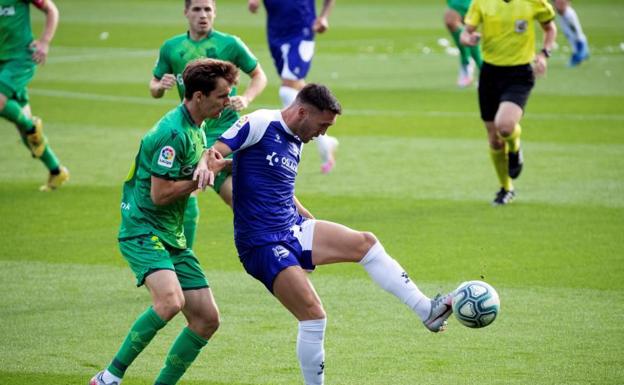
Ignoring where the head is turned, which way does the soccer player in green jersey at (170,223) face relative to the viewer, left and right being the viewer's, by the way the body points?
facing to the right of the viewer

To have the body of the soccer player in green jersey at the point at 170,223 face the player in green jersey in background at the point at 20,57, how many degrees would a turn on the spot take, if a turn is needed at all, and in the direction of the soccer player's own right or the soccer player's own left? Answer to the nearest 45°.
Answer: approximately 90° to the soccer player's own left

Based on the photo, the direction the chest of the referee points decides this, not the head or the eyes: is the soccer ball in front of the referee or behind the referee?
in front

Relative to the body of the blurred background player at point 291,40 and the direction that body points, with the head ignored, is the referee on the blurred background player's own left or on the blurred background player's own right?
on the blurred background player's own left

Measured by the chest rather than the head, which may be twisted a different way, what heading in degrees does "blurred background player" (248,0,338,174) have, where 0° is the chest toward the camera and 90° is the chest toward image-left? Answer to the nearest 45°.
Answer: approximately 0°

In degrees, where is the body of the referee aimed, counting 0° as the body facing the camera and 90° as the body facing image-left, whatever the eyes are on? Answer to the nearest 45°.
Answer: approximately 0°

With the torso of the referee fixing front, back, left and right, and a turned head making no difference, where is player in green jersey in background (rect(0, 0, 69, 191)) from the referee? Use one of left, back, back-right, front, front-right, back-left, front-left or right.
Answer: right

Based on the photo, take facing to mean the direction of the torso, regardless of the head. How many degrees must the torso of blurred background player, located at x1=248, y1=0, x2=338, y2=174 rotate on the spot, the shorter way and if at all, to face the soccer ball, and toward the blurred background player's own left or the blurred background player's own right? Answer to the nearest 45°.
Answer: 0° — they already face it

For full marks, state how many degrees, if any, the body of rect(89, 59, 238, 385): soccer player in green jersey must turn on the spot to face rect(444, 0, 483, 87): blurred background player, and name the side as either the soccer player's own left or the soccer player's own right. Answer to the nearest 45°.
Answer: approximately 45° to the soccer player's own left

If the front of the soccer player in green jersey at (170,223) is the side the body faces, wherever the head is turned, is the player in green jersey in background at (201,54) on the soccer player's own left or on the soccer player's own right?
on the soccer player's own left
